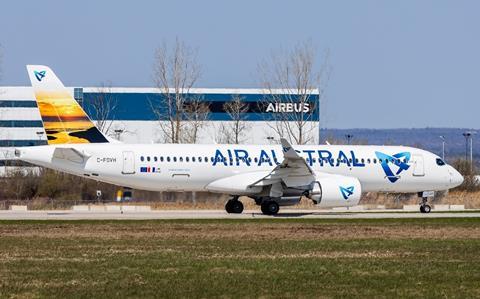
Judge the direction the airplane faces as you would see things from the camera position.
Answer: facing to the right of the viewer
